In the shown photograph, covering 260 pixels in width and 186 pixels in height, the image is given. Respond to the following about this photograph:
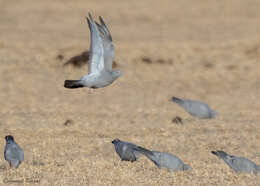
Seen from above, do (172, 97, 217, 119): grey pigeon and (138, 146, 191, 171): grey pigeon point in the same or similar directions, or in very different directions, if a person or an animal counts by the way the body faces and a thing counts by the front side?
same or similar directions

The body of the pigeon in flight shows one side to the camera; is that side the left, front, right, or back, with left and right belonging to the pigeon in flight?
right

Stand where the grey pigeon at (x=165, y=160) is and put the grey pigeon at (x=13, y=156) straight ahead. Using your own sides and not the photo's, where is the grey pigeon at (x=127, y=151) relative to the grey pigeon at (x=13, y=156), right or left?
right
